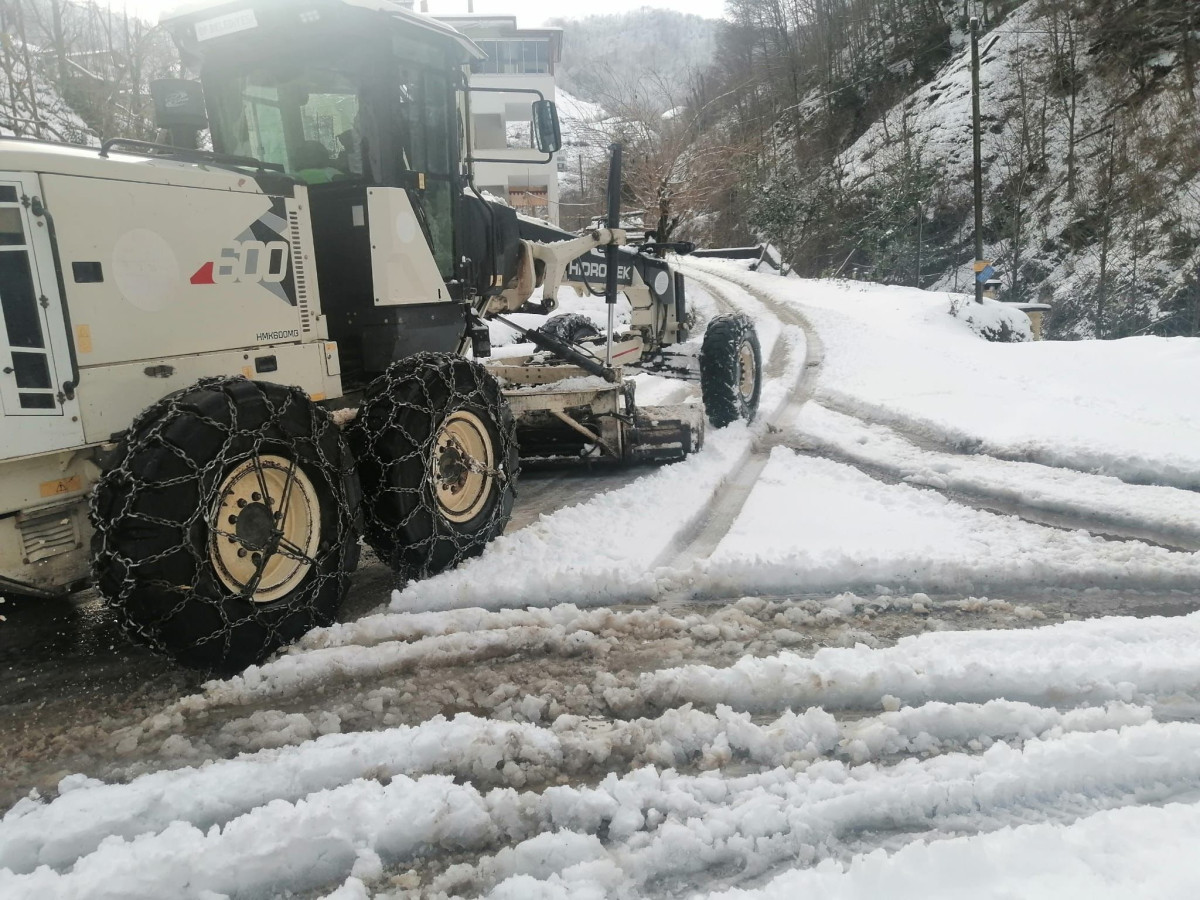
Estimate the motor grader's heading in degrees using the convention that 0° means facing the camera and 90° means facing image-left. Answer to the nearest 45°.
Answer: approximately 225°

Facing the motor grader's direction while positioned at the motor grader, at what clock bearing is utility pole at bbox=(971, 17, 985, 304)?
The utility pole is roughly at 12 o'clock from the motor grader.
